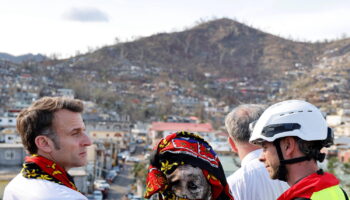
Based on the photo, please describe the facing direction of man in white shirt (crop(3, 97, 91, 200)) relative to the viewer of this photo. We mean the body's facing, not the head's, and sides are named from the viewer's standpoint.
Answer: facing to the right of the viewer

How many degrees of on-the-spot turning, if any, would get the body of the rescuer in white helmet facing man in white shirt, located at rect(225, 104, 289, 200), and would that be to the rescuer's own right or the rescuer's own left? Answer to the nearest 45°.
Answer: approximately 90° to the rescuer's own right

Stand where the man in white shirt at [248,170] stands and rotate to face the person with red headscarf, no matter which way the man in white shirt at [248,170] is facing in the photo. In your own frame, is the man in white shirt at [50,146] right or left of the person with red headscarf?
right

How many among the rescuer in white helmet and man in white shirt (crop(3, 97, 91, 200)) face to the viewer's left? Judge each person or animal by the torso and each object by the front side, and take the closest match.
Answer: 1

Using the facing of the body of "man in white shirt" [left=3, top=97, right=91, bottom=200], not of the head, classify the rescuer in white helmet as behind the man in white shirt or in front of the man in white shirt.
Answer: in front

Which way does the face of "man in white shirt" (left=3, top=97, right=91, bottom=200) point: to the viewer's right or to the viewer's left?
to the viewer's right

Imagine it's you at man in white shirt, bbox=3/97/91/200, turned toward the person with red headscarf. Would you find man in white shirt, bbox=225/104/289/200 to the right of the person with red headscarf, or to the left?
left

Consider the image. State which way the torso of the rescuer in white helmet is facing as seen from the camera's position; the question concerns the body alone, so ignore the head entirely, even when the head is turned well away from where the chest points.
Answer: to the viewer's left

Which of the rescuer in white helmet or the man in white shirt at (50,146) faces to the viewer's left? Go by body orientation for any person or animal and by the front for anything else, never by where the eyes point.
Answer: the rescuer in white helmet

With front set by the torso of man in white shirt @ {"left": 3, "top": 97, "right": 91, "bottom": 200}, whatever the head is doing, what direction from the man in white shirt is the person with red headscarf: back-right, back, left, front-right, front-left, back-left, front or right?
front-right

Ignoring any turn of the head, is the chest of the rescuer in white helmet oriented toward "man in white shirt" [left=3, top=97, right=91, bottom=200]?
yes
